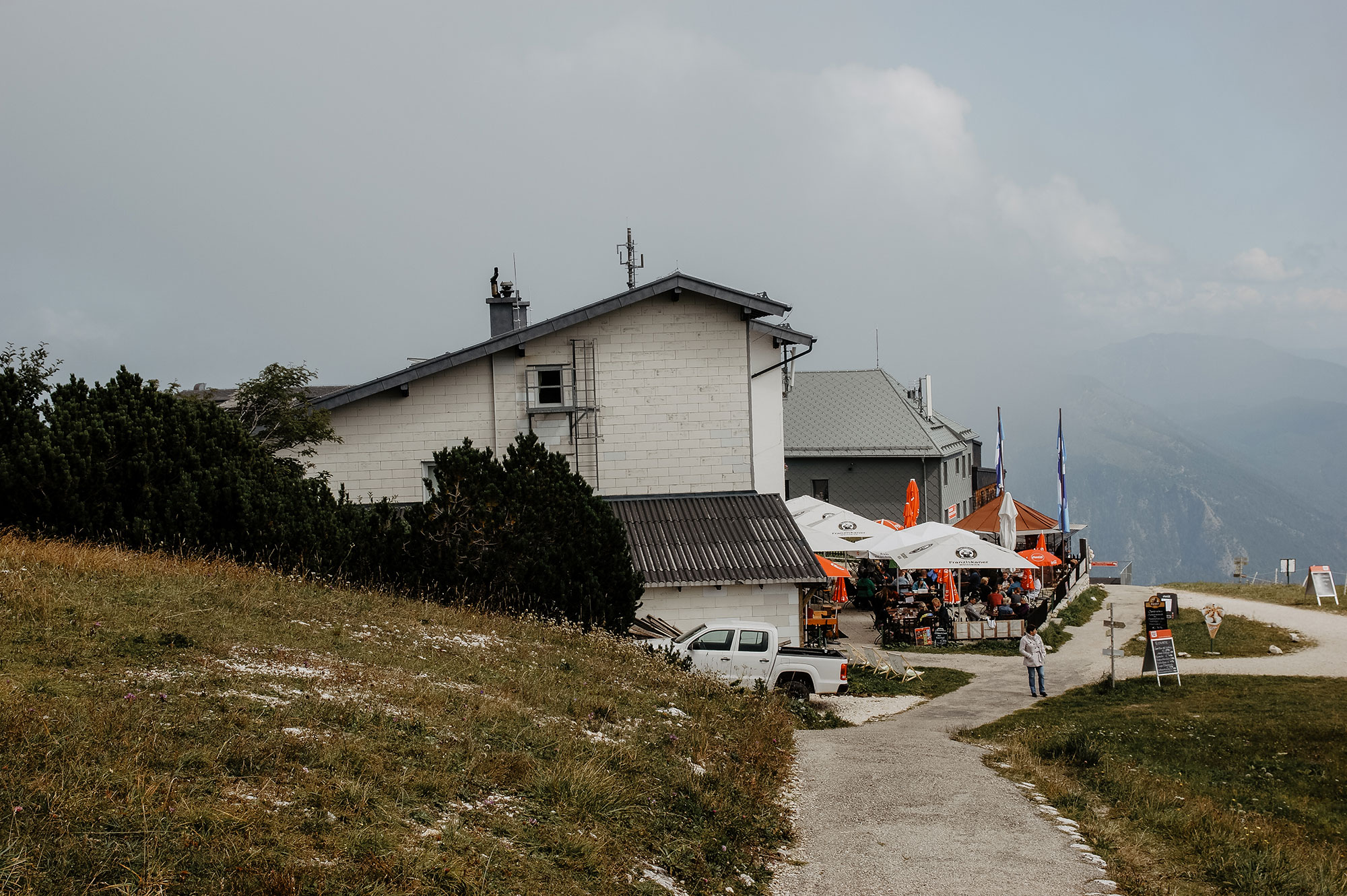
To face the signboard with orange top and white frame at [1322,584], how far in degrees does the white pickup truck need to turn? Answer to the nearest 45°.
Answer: approximately 135° to its right

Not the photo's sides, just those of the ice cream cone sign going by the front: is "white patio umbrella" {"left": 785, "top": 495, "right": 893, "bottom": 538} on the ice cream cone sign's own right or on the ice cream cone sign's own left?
on the ice cream cone sign's own right

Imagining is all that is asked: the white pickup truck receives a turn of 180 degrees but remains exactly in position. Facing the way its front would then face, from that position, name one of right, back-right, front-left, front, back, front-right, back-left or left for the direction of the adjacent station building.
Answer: left

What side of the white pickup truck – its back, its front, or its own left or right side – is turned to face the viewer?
left

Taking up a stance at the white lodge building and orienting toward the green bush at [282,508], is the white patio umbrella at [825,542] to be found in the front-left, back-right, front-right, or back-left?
back-left
